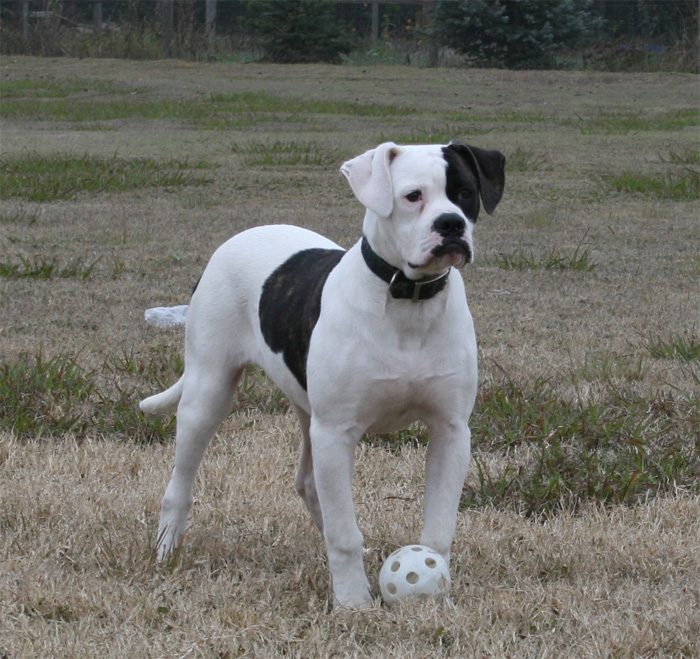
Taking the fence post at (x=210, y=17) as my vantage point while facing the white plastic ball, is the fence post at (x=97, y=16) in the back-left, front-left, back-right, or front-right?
back-right

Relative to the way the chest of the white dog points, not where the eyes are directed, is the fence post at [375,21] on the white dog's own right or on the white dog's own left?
on the white dog's own left

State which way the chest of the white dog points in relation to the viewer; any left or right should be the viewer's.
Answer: facing the viewer and to the right of the viewer

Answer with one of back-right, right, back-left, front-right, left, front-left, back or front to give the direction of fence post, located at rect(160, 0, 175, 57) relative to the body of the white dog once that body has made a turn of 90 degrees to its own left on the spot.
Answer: front-left

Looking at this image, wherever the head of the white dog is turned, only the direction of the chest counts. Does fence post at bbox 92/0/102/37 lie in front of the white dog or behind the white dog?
behind

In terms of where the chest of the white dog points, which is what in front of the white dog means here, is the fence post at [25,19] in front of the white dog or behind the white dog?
behind

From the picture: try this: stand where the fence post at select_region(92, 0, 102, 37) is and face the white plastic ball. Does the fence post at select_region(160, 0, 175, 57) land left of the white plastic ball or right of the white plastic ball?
left
